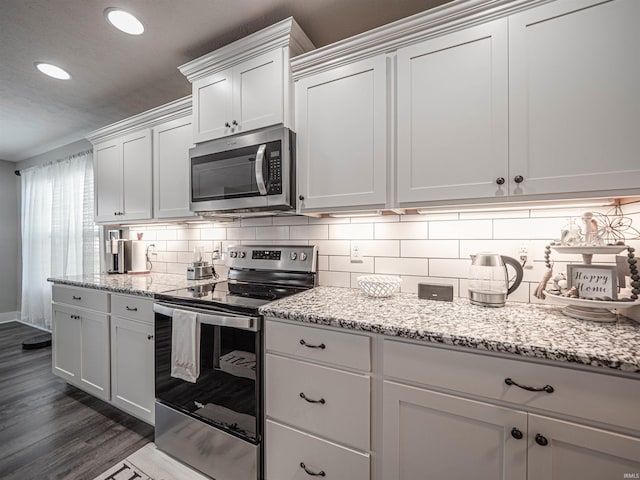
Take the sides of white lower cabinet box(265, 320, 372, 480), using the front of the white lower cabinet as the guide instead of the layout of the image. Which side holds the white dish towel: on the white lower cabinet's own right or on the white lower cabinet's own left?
on the white lower cabinet's own right

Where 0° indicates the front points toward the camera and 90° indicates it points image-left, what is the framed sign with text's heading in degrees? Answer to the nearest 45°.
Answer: approximately 0°

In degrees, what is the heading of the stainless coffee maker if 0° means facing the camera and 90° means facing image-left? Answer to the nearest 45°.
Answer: approximately 45°

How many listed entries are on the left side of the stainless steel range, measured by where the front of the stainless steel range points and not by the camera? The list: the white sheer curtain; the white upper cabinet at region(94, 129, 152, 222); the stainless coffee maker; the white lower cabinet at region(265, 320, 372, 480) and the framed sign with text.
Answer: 2

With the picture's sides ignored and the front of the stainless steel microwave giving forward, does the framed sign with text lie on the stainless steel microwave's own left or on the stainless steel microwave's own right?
on the stainless steel microwave's own left

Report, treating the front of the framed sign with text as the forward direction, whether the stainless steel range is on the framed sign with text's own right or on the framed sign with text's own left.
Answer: on the framed sign with text's own right

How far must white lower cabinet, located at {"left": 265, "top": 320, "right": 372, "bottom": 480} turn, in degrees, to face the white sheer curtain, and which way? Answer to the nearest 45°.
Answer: approximately 90° to its right

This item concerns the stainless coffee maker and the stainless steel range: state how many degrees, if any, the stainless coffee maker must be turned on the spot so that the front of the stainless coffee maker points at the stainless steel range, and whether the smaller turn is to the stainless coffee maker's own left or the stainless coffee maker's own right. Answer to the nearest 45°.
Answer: approximately 45° to the stainless coffee maker's own left

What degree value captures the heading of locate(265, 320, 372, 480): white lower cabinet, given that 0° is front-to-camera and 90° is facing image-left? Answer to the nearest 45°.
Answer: approximately 45°

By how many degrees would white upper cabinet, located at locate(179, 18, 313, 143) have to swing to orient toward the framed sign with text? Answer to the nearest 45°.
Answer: approximately 90° to its left

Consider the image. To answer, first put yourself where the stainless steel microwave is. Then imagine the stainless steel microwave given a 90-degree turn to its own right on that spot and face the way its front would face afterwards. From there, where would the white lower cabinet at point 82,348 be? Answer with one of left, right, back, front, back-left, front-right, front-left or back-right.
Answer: front
